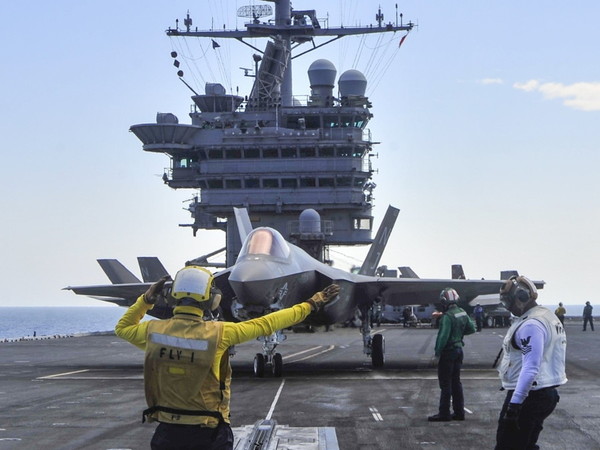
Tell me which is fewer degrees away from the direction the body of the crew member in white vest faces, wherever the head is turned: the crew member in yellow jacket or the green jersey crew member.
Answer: the crew member in yellow jacket

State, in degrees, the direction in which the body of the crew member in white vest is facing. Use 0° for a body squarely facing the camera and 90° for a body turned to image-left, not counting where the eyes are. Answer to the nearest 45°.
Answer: approximately 90°

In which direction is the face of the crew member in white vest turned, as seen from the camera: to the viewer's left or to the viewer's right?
to the viewer's left

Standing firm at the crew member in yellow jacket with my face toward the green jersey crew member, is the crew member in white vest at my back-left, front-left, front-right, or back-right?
front-right

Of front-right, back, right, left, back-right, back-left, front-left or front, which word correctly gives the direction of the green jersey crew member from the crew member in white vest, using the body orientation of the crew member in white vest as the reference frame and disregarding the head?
right

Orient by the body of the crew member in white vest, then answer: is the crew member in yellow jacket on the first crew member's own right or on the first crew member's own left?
on the first crew member's own left
